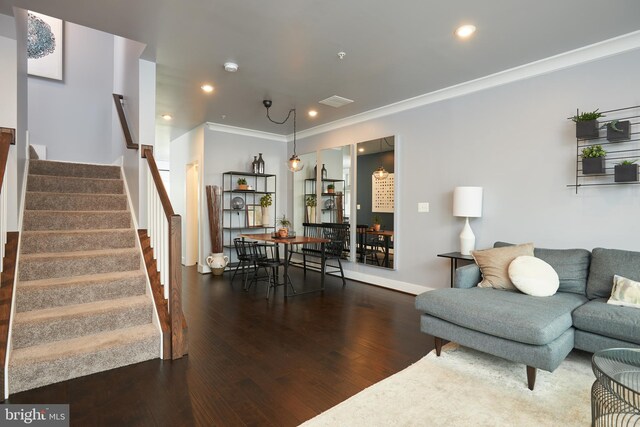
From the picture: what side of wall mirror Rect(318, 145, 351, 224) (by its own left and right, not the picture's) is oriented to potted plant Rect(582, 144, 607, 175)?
left

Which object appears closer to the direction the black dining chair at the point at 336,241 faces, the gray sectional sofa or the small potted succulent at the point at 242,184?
the small potted succulent

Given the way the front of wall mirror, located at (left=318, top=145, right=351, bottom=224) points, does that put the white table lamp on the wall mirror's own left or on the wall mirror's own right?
on the wall mirror's own left

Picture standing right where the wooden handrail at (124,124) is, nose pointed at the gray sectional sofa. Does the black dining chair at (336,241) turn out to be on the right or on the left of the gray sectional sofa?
left

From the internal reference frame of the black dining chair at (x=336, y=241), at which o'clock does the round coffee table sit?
The round coffee table is roughly at 7 o'clock from the black dining chair.

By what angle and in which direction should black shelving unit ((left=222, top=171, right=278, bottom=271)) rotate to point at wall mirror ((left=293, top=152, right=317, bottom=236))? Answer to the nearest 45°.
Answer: approximately 45° to its left

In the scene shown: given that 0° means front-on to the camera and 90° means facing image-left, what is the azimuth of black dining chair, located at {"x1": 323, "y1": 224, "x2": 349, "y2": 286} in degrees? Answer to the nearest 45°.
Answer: approximately 135°
